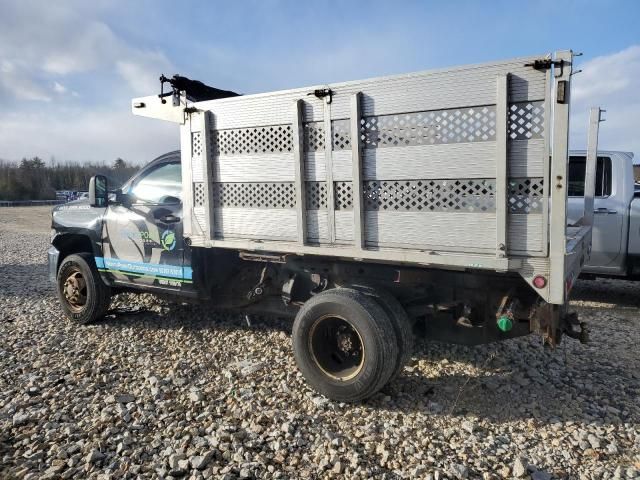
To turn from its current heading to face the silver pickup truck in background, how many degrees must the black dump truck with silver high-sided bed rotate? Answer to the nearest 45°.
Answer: approximately 90° to its right

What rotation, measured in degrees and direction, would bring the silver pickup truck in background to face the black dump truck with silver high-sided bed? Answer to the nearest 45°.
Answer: approximately 90° to its left

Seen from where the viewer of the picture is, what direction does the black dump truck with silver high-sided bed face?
facing away from the viewer and to the left of the viewer

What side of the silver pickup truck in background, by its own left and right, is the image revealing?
left

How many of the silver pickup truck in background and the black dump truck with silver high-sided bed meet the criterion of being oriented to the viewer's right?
0
